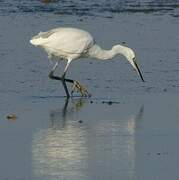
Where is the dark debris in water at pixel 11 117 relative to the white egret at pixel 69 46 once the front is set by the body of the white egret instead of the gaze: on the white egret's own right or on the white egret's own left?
on the white egret's own right

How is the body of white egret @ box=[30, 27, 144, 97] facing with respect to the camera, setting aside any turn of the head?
to the viewer's right
